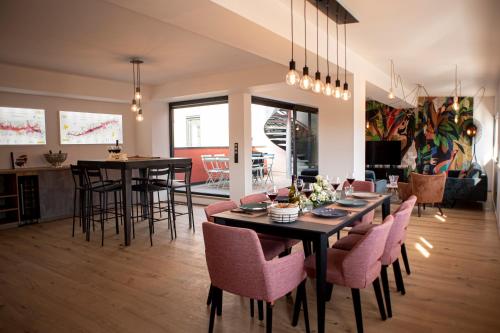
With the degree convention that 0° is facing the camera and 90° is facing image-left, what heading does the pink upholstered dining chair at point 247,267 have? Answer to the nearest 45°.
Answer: approximately 225°

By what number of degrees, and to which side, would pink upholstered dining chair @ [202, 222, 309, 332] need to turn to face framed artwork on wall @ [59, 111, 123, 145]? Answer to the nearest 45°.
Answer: approximately 90° to its left

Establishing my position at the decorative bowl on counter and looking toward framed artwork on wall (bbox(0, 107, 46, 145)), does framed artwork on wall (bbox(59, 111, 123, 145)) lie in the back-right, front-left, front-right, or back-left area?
back-right

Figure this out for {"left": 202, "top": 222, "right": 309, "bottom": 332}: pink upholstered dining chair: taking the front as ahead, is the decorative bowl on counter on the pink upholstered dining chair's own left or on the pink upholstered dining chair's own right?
on the pink upholstered dining chair's own left

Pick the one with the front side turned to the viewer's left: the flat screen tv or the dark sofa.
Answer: the dark sofa

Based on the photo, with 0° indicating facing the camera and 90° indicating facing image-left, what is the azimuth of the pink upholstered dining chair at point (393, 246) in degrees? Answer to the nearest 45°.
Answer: approximately 135°

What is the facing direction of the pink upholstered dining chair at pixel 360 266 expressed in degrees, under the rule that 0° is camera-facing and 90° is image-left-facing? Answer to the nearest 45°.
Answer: approximately 135°

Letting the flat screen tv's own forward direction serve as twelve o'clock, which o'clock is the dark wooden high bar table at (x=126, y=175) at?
The dark wooden high bar table is roughly at 1 o'clock from the flat screen tv.

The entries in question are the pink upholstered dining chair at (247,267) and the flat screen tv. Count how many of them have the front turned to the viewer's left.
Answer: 0

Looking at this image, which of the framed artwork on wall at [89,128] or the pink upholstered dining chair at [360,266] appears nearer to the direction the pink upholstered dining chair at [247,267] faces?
the pink upholstered dining chair

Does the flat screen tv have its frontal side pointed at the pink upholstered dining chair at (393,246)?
yes
